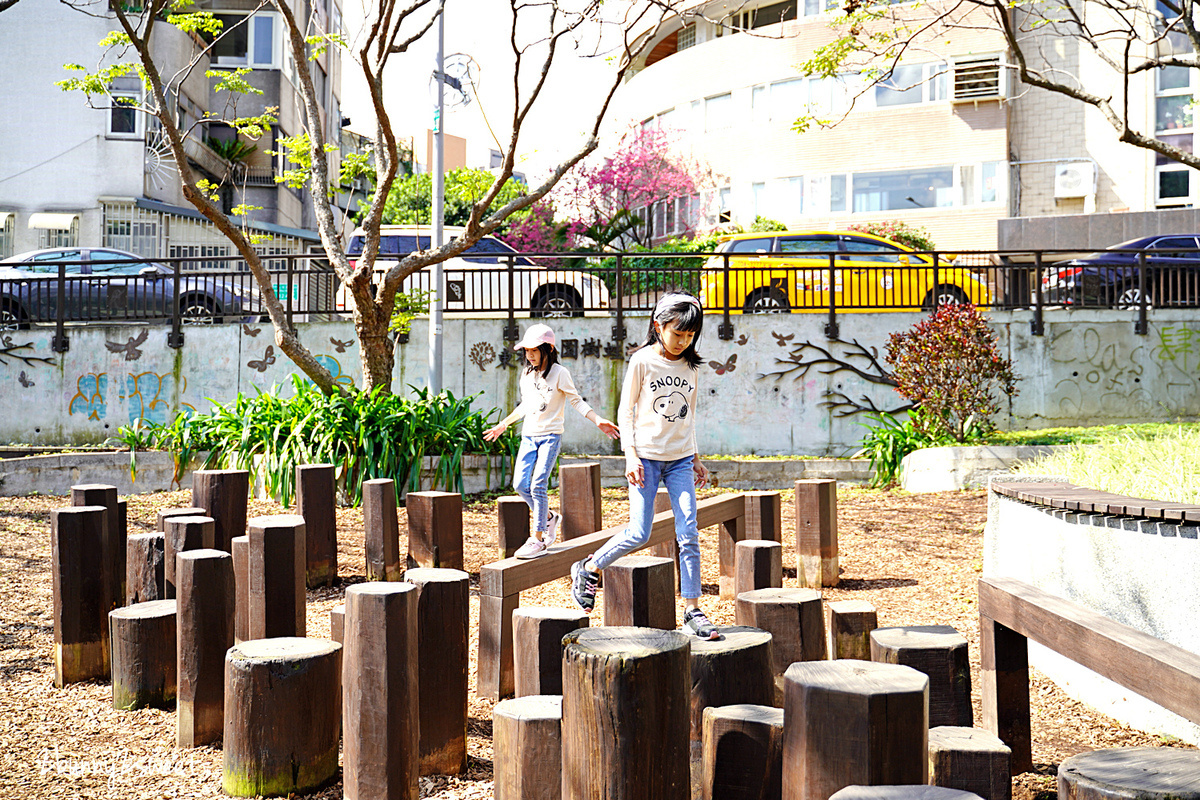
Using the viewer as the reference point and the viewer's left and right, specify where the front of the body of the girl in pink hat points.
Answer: facing the viewer and to the left of the viewer

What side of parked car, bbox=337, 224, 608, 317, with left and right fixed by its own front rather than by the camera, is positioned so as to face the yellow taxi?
front

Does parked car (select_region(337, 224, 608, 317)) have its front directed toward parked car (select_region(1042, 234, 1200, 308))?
yes

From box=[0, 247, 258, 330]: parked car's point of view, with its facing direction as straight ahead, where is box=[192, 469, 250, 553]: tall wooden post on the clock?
The tall wooden post is roughly at 3 o'clock from the parked car.

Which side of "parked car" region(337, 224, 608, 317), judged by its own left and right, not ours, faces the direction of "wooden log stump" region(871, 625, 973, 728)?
right

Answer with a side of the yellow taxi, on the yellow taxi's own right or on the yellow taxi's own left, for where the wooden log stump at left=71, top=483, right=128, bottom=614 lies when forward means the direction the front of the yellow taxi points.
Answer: on the yellow taxi's own right

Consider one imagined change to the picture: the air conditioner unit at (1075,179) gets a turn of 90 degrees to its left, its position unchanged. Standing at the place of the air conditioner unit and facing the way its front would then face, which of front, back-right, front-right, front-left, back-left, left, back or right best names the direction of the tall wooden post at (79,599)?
right

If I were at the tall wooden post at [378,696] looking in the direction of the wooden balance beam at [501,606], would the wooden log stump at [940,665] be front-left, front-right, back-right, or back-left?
front-right

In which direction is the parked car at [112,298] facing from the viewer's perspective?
to the viewer's right

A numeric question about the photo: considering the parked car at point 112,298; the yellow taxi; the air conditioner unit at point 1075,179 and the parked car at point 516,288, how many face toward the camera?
1

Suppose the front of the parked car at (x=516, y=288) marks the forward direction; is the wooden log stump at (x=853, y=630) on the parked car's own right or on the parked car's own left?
on the parked car's own right

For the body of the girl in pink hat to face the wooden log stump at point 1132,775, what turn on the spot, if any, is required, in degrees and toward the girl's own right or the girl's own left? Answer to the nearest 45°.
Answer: approximately 45° to the girl's own left

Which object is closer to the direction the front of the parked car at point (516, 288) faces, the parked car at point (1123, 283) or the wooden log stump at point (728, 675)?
the parked car

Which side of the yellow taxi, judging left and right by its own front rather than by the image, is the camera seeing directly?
right

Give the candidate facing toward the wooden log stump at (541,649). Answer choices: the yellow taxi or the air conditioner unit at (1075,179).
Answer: the air conditioner unit

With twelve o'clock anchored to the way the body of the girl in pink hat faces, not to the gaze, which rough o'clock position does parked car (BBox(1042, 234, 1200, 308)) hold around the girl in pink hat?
The parked car is roughly at 6 o'clock from the girl in pink hat.

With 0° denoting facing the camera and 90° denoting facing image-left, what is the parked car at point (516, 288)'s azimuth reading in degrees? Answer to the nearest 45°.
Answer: approximately 270°
